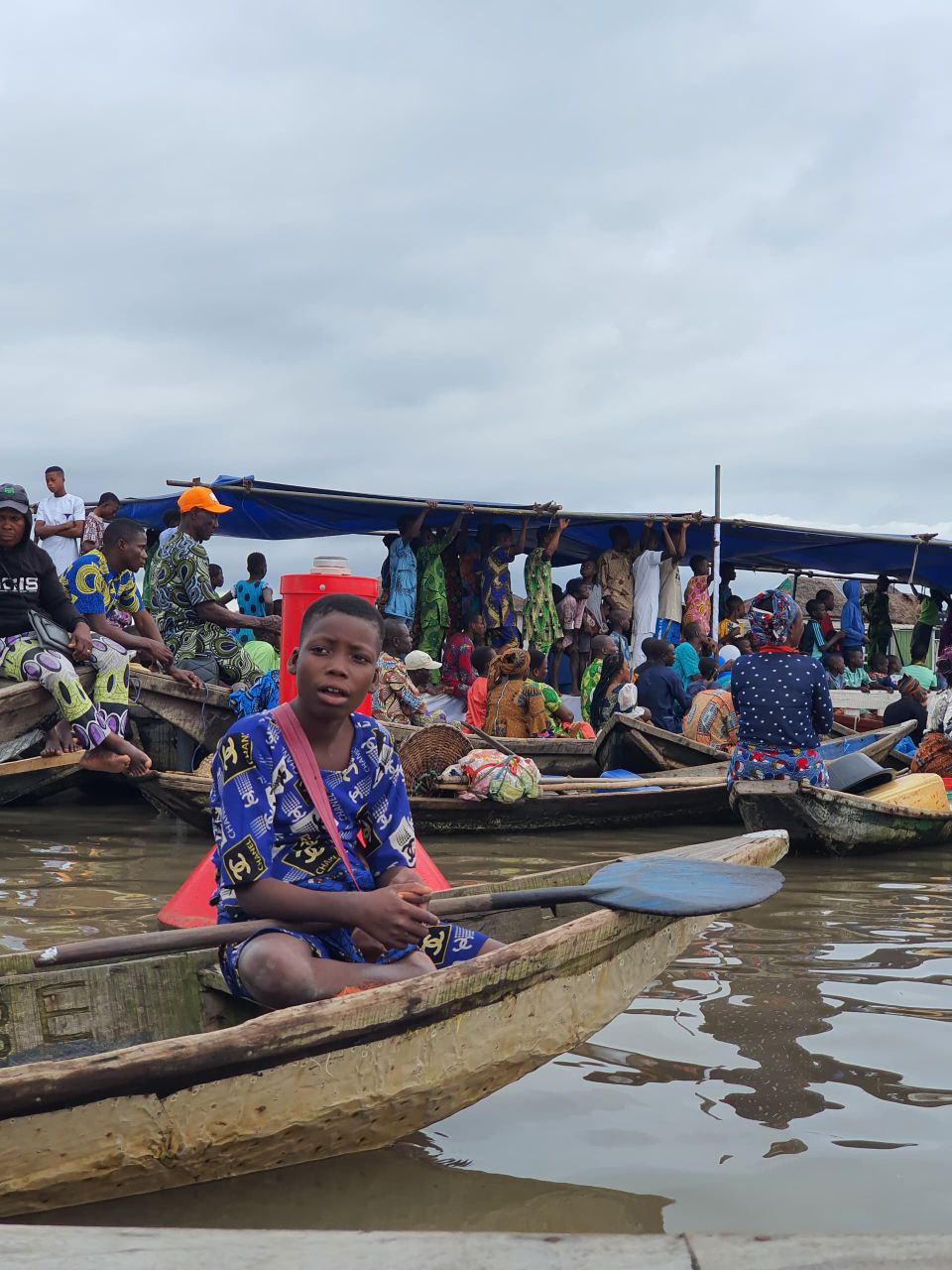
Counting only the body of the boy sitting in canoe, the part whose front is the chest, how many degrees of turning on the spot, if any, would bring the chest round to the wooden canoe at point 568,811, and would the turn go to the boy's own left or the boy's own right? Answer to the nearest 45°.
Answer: approximately 135° to the boy's own left

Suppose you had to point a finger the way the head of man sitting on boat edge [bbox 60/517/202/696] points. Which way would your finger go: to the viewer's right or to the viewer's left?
to the viewer's right

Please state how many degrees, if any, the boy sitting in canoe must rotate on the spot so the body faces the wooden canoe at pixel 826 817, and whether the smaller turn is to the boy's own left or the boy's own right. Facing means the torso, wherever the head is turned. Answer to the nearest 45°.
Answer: approximately 90° to the boy's own left

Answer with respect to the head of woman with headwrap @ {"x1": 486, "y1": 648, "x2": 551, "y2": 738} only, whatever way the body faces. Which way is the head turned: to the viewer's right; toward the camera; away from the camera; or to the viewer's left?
away from the camera

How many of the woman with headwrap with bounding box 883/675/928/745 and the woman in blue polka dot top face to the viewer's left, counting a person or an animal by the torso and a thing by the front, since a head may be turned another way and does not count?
0

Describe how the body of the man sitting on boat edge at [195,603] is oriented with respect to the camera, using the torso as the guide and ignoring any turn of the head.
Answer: to the viewer's right

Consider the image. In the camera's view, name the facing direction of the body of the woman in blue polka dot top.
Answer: away from the camera

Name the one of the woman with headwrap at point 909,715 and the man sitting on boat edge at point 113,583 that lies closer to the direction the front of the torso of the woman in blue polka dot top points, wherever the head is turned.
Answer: the woman with headwrap
